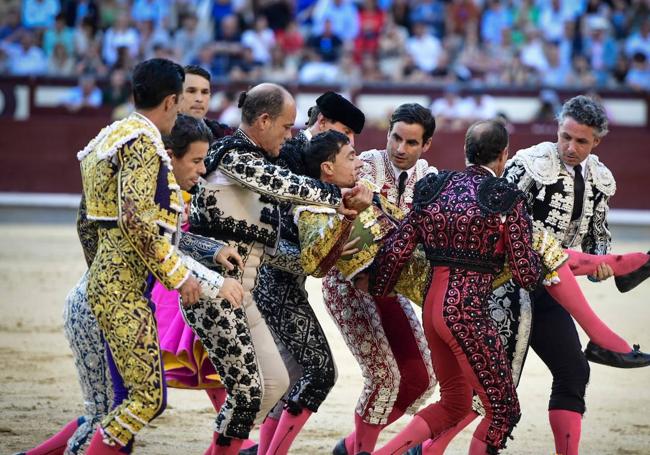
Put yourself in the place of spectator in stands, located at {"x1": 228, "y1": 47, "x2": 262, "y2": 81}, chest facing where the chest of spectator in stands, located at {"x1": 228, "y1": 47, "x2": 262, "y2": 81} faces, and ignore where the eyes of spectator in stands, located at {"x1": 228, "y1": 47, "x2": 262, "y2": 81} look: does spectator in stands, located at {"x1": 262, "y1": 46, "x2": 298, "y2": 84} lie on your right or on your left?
on your left

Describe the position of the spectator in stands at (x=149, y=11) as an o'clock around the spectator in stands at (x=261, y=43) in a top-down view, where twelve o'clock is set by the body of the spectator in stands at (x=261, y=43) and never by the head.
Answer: the spectator in stands at (x=149, y=11) is roughly at 4 o'clock from the spectator in stands at (x=261, y=43).

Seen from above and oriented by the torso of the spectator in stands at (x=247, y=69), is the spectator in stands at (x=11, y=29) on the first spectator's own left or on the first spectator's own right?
on the first spectator's own right

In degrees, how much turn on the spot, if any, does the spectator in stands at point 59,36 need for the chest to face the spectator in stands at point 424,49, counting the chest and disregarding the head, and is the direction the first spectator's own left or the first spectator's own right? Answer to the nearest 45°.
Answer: approximately 45° to the first spectator's own left

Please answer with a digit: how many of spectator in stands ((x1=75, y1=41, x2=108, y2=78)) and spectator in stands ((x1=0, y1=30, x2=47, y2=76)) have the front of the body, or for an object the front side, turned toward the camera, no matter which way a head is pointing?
2

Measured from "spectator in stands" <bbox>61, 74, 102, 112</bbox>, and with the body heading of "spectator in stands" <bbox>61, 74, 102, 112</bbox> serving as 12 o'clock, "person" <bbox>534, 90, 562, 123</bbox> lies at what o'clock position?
"person" <bbox>534, 90, 562, 123</bbox> is roughly at 10 o'clock from "spectator in stands" <bbox>61, 74, 102, 112</bbox>.
